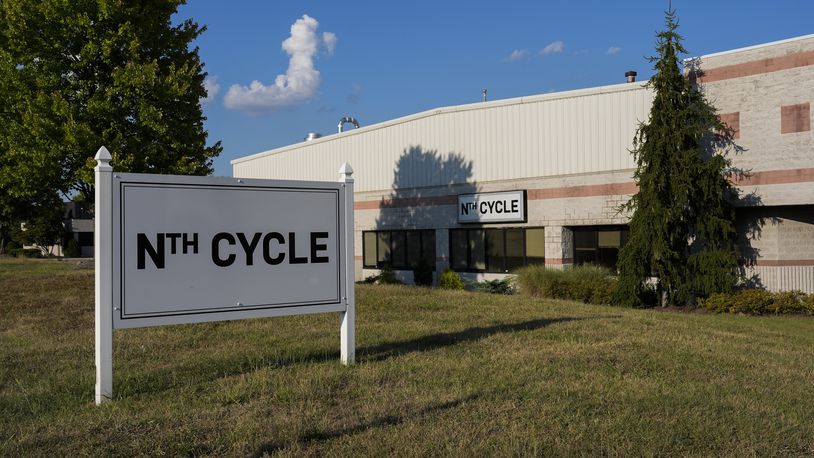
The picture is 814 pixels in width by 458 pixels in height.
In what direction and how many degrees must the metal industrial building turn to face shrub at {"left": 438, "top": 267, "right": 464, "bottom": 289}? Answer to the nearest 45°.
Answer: approximately 45° to its right

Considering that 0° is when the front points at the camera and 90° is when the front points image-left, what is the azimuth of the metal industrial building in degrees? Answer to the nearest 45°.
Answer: approximately 45°

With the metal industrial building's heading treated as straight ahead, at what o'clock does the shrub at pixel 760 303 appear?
The shrub is roughly at 9 o'clock from the metal industrial building.

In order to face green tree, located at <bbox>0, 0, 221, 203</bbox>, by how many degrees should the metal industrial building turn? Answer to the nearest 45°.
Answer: approximately 45° to its right
